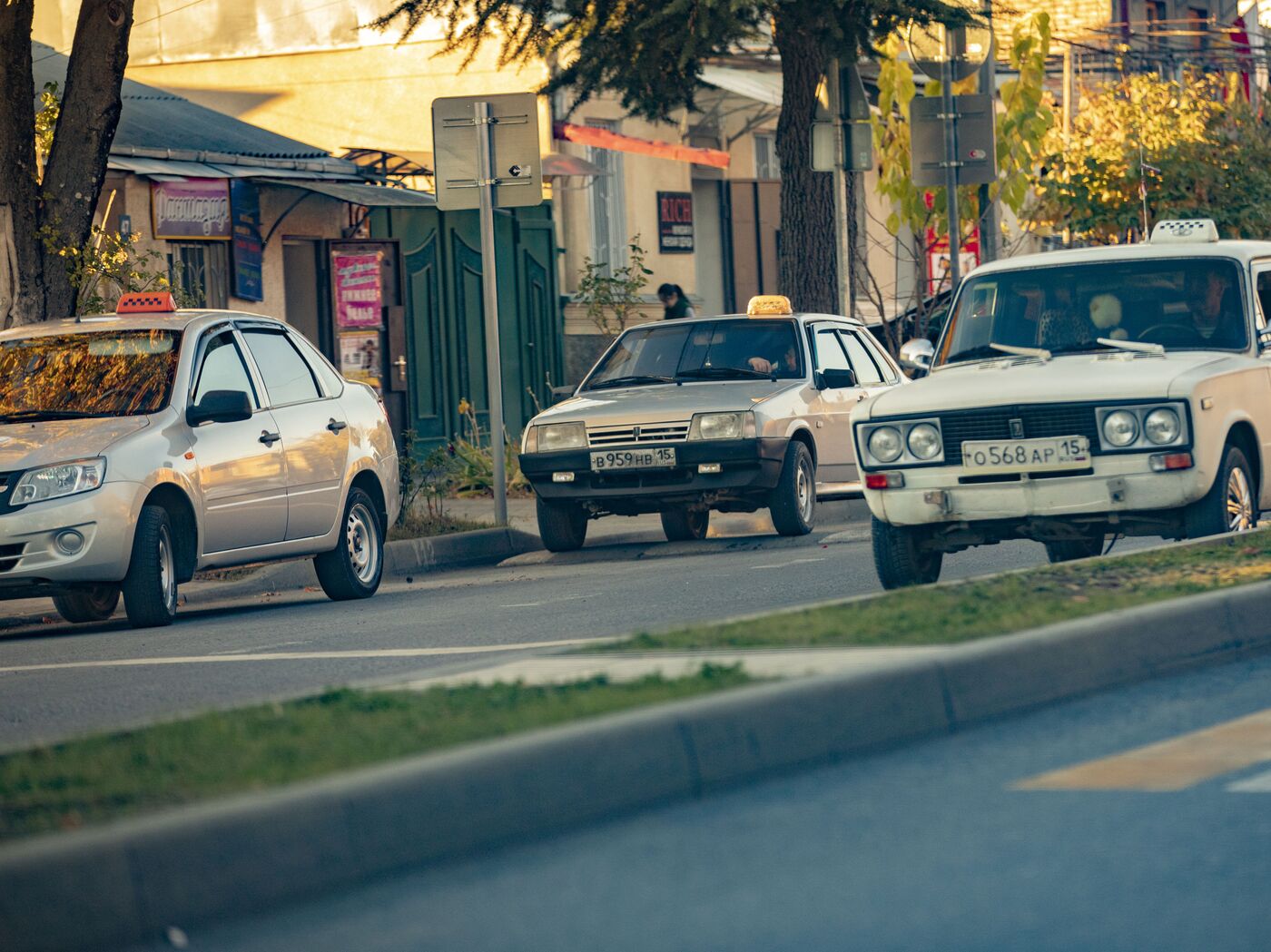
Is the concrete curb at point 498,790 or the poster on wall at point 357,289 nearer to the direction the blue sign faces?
the concrete curb

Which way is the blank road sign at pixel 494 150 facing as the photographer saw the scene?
facing away from the viewer

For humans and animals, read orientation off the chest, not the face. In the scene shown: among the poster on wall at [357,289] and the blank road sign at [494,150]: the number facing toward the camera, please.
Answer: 1

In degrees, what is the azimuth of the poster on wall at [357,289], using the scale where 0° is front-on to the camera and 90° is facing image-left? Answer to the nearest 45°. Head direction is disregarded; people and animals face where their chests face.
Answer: approximately 0°

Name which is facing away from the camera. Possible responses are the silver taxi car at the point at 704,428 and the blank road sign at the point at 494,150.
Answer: the blank road sign

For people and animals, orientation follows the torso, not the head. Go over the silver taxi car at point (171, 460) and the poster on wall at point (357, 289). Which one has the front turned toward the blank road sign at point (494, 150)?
the poster on wall

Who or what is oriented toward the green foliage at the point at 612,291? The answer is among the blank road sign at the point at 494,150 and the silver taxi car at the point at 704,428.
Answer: the blank road sign

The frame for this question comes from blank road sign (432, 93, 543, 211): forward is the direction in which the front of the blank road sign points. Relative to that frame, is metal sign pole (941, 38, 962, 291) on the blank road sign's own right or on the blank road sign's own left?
on the blank road sign's own right

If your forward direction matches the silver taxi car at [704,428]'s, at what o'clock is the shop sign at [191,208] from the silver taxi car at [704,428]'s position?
The shop sign is roughly at 3 o'clock from the silver taxi car.
